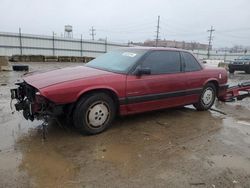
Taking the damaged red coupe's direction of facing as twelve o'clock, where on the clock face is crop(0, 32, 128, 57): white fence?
The white fence is roughly at 4 o'clock from the damaged red coupe.

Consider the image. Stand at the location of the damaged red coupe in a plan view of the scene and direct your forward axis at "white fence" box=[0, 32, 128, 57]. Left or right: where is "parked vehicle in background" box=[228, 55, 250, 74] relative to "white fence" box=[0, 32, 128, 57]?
right

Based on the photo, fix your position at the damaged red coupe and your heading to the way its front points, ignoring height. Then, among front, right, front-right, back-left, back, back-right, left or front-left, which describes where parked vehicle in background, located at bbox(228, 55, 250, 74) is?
back

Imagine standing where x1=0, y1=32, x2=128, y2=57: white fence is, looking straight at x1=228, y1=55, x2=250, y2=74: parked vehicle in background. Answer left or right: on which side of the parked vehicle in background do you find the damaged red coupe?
right

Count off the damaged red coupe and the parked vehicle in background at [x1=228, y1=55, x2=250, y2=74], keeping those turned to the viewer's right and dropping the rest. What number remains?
0
